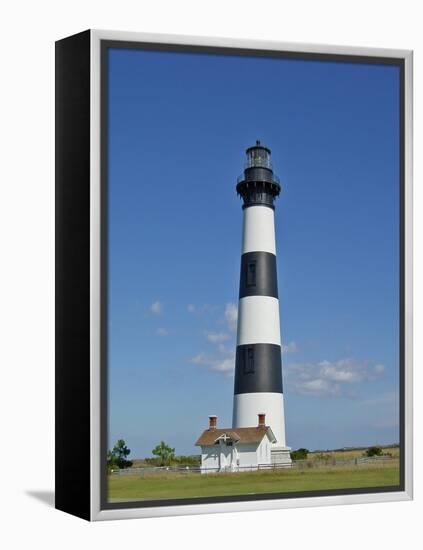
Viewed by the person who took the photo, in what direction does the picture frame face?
facing the viewer and to the right of the viewer
